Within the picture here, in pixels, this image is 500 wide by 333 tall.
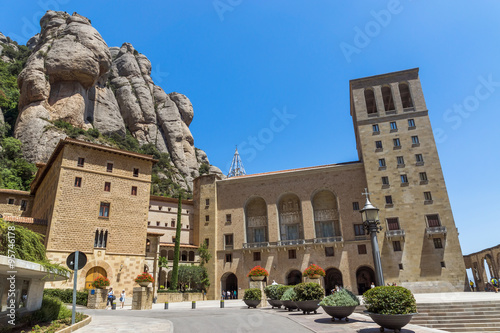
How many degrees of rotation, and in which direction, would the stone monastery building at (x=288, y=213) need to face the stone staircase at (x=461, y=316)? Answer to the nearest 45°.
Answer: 0° — it already faces it

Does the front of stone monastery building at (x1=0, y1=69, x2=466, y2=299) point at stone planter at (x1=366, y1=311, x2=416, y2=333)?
yes

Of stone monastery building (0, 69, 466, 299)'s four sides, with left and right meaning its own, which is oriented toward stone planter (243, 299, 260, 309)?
front

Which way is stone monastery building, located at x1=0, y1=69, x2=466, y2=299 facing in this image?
toward the camera

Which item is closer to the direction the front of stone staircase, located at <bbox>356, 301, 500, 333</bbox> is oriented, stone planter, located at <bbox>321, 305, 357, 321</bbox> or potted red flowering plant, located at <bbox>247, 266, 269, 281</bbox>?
the stone planter

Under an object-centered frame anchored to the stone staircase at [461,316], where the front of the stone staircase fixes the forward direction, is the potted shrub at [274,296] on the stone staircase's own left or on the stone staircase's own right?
on the stone staircase's own right

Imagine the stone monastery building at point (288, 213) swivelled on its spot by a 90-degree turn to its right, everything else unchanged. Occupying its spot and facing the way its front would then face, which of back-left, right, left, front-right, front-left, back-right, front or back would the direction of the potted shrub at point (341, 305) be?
left

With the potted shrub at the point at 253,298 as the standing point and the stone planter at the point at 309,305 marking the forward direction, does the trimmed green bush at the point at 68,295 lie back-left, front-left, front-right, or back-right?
back-right

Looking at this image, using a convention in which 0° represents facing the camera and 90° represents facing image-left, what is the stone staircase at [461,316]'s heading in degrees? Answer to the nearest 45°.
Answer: approximately 45°

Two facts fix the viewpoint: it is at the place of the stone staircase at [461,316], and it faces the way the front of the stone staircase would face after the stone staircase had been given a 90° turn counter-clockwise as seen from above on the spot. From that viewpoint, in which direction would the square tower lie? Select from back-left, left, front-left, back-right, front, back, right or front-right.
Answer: back-left

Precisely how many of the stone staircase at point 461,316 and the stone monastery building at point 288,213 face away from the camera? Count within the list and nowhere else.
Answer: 0

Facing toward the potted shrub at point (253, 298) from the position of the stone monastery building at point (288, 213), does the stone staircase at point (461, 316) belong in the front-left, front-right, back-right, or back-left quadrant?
front-left
